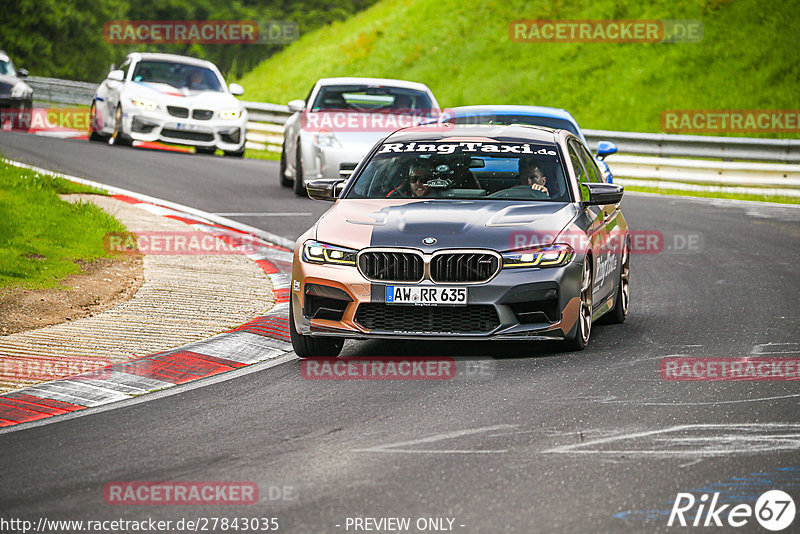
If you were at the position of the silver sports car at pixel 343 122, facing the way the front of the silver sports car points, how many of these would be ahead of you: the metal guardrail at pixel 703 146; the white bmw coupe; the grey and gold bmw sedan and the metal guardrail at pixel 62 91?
1

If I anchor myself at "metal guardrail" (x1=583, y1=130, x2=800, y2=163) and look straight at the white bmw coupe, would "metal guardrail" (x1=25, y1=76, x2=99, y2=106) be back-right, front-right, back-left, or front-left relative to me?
front-right

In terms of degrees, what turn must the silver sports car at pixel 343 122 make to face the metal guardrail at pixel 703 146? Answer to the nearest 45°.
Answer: approximately 135° to its left

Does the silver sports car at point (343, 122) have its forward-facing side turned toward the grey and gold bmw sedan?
yes

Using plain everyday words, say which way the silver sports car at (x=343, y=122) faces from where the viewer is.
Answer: facing the viewer

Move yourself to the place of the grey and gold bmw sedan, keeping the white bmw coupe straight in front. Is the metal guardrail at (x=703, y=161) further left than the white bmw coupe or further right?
right

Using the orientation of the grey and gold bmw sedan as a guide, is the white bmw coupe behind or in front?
behind

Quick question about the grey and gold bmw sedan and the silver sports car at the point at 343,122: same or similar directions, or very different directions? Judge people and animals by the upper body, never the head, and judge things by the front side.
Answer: same or similar directions

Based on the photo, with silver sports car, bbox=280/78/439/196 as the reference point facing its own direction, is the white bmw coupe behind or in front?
behind

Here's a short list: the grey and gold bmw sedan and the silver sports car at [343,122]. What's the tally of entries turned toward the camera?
2

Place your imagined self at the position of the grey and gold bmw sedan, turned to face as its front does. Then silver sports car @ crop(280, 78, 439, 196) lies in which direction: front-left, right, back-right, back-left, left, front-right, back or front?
back

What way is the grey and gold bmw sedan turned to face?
toward the camera

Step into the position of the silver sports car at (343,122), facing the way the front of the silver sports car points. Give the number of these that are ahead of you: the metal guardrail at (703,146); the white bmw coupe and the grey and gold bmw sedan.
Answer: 1

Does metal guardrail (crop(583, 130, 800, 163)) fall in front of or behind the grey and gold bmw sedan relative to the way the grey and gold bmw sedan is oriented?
behind

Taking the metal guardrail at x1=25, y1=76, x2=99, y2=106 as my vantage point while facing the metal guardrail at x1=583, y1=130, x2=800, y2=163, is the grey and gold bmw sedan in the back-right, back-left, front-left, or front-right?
front-right
